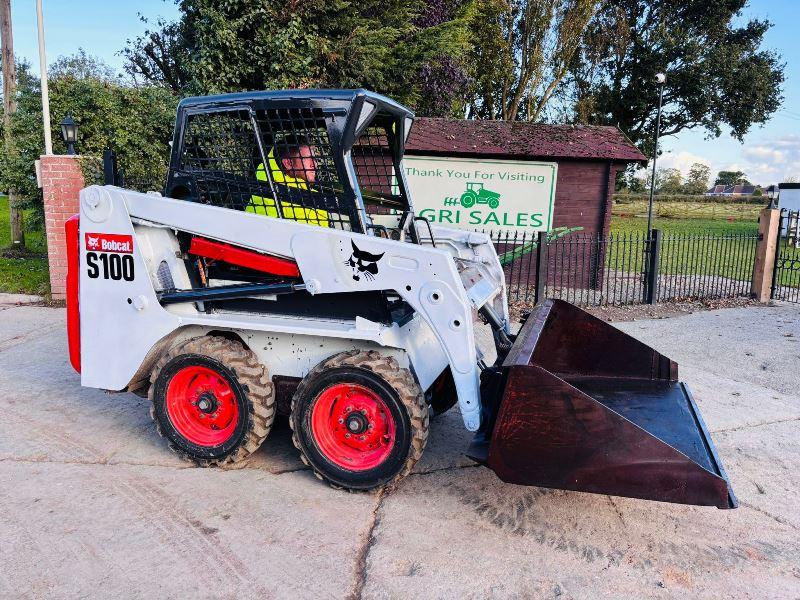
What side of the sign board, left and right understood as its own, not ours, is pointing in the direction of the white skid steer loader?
front

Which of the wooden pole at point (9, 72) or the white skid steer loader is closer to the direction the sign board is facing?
the white skid steer loader

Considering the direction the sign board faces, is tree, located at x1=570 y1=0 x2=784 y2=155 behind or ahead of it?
behind

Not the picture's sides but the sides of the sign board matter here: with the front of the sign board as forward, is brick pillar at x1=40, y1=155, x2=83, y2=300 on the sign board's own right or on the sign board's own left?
on the sign board's own right

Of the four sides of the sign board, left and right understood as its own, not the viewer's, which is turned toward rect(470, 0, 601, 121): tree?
back

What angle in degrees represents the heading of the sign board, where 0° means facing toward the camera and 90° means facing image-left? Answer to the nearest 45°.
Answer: approximately 0°

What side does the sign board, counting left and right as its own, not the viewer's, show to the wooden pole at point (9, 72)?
right

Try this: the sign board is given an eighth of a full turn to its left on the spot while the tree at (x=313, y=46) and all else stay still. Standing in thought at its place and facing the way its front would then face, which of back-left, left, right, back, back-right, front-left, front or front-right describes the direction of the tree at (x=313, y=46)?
back
